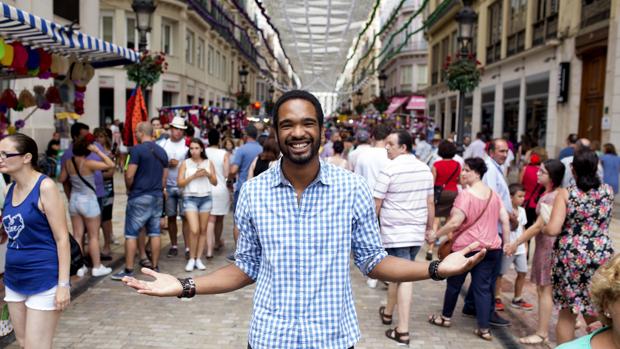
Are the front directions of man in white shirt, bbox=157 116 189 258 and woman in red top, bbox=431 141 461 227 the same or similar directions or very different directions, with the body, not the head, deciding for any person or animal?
very different directions

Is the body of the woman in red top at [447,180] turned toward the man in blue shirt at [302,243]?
no

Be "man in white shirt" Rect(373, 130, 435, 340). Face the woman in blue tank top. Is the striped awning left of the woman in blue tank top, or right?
right

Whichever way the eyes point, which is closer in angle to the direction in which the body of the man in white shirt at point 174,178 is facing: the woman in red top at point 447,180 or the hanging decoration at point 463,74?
the woman in red top

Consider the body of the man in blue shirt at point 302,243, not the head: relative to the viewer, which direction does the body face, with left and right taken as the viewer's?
facing the viewer

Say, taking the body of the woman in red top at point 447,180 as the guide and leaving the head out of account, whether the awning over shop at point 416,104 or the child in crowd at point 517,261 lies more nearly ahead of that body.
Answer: the awning over shop

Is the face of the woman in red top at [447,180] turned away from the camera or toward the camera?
away from the camera

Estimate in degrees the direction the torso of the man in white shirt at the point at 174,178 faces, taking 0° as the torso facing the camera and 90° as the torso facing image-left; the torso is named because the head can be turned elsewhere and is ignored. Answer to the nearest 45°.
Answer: approximately 0°

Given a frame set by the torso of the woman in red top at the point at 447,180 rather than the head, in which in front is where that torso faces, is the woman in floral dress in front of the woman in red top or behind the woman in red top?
behind

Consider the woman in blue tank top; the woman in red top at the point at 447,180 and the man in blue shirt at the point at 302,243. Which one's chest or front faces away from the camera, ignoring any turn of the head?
the woman in red top

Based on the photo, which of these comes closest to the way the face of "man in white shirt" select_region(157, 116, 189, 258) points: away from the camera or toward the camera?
toward the camera

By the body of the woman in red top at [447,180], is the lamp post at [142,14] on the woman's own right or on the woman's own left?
on the woman's own left
